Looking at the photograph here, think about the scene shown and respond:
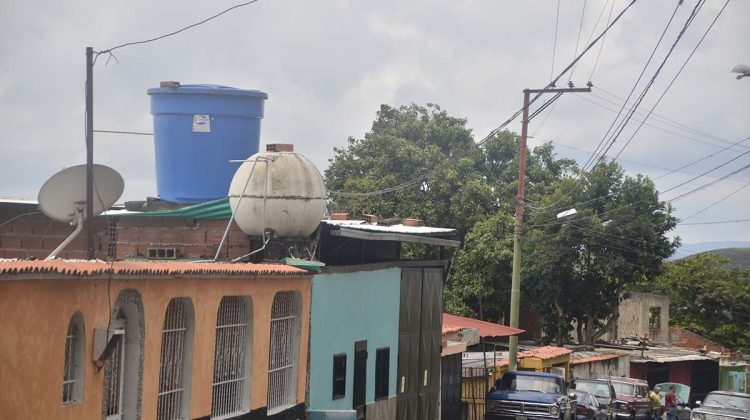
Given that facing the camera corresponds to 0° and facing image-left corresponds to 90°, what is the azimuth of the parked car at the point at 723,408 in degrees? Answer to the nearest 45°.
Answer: approximately 45°

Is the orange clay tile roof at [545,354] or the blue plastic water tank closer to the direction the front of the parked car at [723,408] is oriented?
the blue plastic water tank

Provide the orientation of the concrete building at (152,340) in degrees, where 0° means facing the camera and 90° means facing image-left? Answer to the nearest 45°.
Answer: approximately 315°

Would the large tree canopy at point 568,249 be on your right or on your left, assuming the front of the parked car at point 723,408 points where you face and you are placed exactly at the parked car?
on your right

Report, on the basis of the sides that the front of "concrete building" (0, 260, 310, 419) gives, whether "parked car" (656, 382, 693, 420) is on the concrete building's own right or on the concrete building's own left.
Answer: on the concrete building's own left

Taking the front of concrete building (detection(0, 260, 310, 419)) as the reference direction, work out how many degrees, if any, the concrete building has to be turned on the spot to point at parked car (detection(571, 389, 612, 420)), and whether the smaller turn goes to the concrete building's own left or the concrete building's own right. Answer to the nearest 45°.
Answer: approximately 90° to the concrete building's own left
